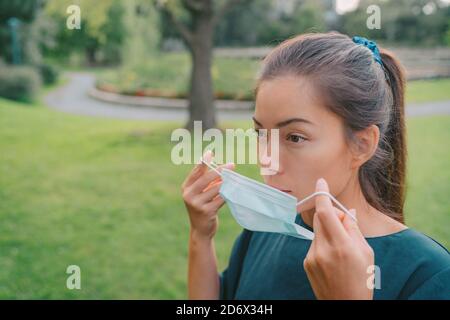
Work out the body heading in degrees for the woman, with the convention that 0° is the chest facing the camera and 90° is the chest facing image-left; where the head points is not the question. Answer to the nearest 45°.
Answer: approximately 45°

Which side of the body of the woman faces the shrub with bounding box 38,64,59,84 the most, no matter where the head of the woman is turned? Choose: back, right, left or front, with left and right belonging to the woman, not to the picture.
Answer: right

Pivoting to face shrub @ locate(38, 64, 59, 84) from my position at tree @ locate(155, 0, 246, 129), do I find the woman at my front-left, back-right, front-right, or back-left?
back-left

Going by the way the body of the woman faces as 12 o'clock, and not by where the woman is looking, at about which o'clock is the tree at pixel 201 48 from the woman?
The tree is roughly at 4 o'clock from the woman.
